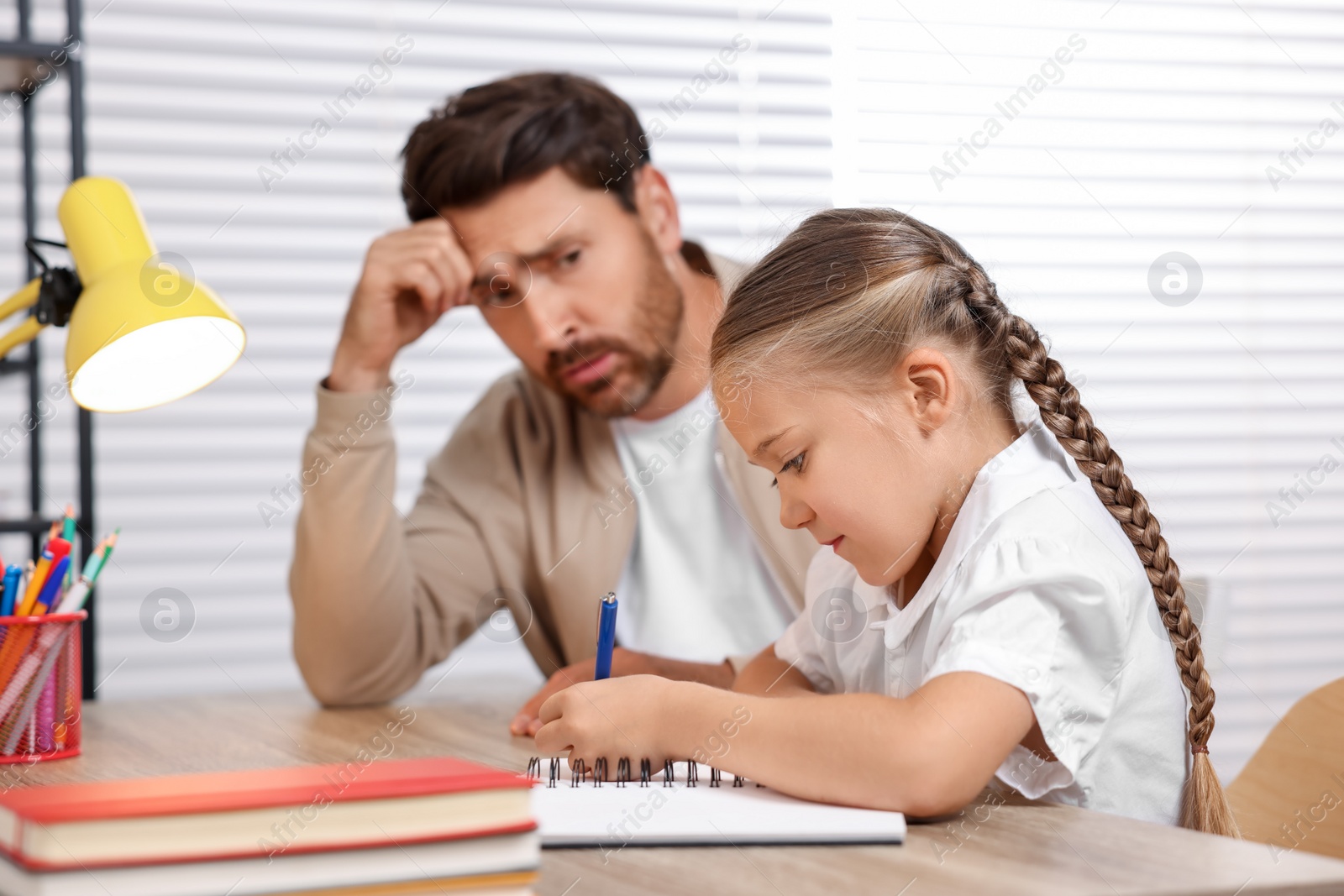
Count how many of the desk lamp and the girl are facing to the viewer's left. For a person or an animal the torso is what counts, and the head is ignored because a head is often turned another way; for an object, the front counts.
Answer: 1

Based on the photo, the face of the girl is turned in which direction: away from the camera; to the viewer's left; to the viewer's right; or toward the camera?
to the viewer's left

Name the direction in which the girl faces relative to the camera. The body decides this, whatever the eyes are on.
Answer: to the viewer's left

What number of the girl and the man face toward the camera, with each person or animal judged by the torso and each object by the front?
1

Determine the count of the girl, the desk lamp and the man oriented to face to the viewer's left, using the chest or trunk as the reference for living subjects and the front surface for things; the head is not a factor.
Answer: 1

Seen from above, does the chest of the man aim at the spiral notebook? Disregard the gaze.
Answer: yes

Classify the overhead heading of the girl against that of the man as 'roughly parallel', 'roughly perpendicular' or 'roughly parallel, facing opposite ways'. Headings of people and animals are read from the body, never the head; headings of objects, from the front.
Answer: roughly perpendicular

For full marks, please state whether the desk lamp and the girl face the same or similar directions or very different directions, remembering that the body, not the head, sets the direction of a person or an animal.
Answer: very different directions

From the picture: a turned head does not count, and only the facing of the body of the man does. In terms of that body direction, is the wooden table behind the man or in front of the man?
in front
